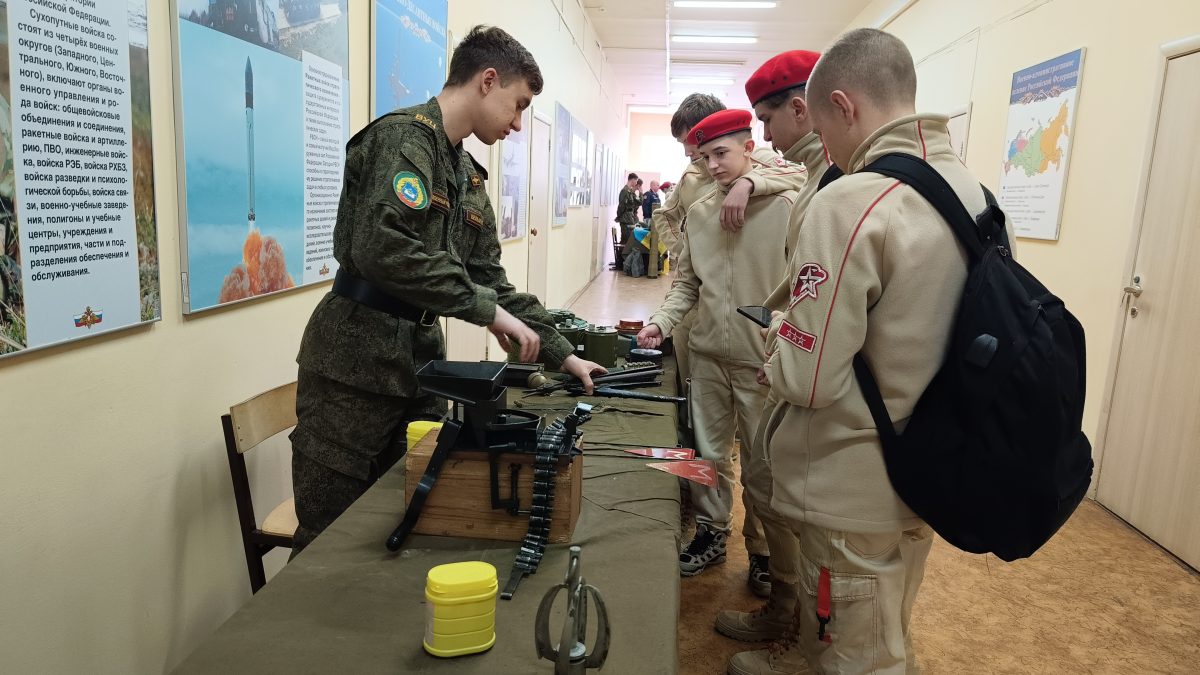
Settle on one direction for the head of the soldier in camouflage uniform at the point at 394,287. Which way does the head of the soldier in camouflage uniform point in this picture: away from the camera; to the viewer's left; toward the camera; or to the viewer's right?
to the viewer's right

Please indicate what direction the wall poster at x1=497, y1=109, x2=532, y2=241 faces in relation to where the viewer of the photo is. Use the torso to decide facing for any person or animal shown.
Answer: facing the viewer and to the right of the viewer

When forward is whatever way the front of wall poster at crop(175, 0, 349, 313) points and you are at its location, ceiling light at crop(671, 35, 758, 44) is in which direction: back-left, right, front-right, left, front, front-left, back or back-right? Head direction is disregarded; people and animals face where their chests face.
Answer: left

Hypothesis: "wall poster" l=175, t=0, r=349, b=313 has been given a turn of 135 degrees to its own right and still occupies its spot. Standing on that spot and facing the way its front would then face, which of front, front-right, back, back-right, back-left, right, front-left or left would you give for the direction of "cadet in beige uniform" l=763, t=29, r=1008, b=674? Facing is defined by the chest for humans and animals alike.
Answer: back-left

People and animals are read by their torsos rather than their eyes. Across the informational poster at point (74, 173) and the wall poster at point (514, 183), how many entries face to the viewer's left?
0

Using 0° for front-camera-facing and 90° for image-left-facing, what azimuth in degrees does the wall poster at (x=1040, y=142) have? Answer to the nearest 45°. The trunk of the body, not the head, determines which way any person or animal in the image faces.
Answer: approximately 45°

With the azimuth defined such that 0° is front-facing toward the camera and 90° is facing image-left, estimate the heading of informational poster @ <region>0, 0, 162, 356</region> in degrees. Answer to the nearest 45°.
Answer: approximately 315°

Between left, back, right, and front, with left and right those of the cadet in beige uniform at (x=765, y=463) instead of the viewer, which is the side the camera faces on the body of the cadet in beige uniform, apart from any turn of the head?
left

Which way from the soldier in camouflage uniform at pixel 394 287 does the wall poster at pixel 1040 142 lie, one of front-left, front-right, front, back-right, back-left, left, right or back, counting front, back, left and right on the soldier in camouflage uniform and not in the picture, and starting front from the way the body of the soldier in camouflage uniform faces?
left

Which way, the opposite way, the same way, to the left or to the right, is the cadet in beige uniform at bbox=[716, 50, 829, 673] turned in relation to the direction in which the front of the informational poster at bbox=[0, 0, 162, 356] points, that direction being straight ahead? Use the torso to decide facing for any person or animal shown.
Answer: the opposite way

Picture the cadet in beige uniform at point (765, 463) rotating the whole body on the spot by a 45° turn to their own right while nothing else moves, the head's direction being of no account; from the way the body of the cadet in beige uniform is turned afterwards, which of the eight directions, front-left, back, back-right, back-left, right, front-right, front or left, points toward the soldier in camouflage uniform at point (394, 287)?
left
